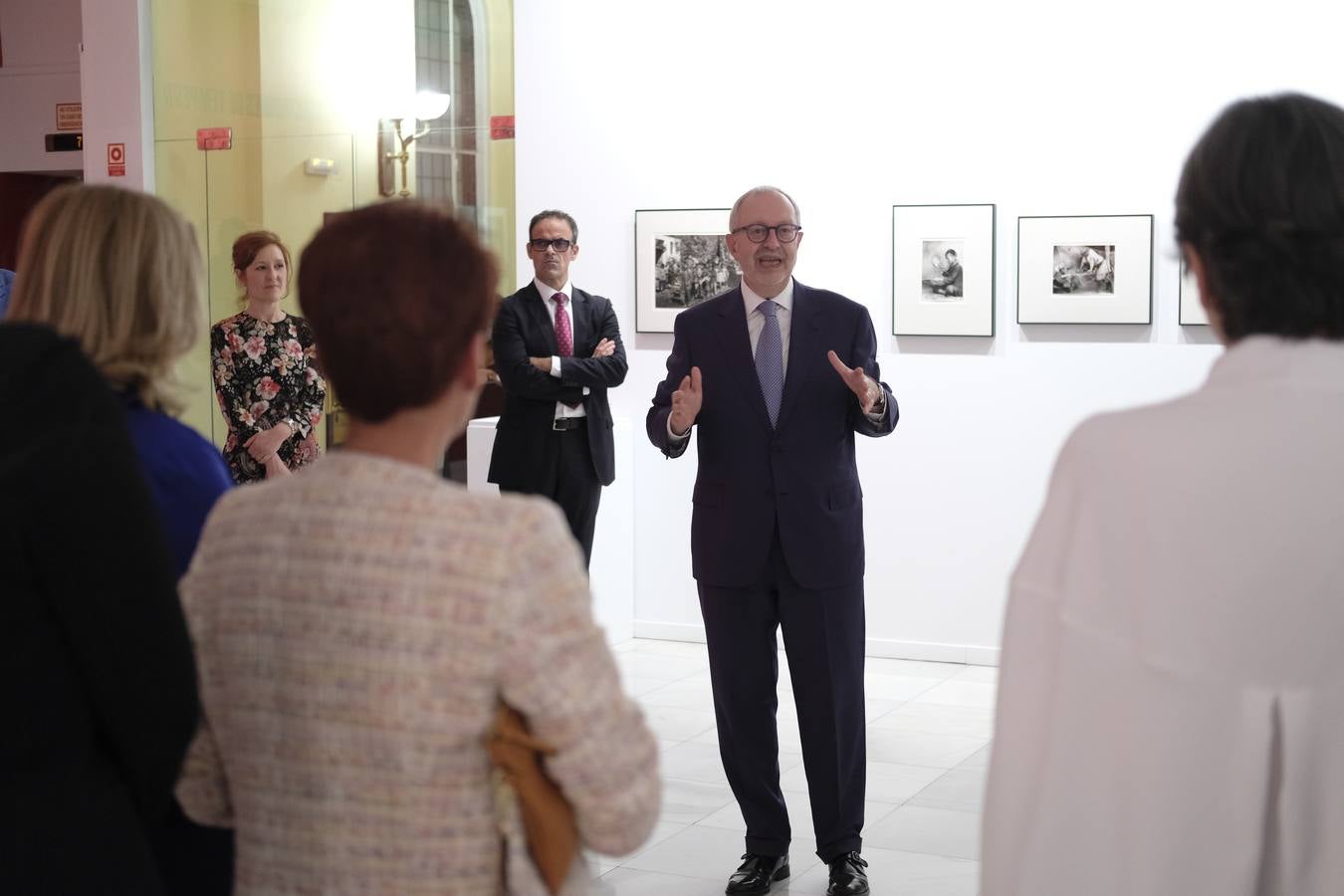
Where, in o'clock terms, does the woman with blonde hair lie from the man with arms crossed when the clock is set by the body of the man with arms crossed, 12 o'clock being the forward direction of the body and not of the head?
The woman with blonde hair is roughly at 12 o'clock from the man with arms crossed.

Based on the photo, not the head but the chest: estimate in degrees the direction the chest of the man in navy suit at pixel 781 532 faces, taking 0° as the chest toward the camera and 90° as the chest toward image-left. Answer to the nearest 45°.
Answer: approximately 0°

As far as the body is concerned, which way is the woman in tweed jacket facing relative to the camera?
away from the camera

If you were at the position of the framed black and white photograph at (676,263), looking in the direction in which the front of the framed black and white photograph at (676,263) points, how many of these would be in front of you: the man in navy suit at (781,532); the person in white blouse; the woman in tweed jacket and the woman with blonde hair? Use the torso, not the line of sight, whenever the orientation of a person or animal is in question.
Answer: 4

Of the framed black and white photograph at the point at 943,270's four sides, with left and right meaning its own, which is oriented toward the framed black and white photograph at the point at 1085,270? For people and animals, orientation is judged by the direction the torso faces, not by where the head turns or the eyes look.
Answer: left

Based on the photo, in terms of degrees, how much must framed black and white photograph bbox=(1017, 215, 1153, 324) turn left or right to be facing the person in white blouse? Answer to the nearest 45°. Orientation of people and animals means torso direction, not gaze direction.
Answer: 0° — it already faces them

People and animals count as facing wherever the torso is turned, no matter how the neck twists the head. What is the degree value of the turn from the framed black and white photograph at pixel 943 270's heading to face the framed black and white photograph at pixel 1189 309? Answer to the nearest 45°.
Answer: approximately 90° to its left

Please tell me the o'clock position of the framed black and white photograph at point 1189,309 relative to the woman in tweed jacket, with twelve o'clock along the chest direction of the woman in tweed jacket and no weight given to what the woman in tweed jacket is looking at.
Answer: The framed black and white photograph is roughly at 1 o'clock from the woman in tweed jacket.

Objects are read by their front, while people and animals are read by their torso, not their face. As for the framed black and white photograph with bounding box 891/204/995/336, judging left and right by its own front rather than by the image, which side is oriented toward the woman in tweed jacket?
front

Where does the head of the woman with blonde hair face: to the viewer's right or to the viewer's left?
to the viewer's right

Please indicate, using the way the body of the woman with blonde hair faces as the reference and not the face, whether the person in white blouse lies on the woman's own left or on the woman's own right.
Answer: on the woman's own right

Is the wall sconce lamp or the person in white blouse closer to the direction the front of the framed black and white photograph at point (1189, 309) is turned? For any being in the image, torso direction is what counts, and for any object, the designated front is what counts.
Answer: the person in white blouse
